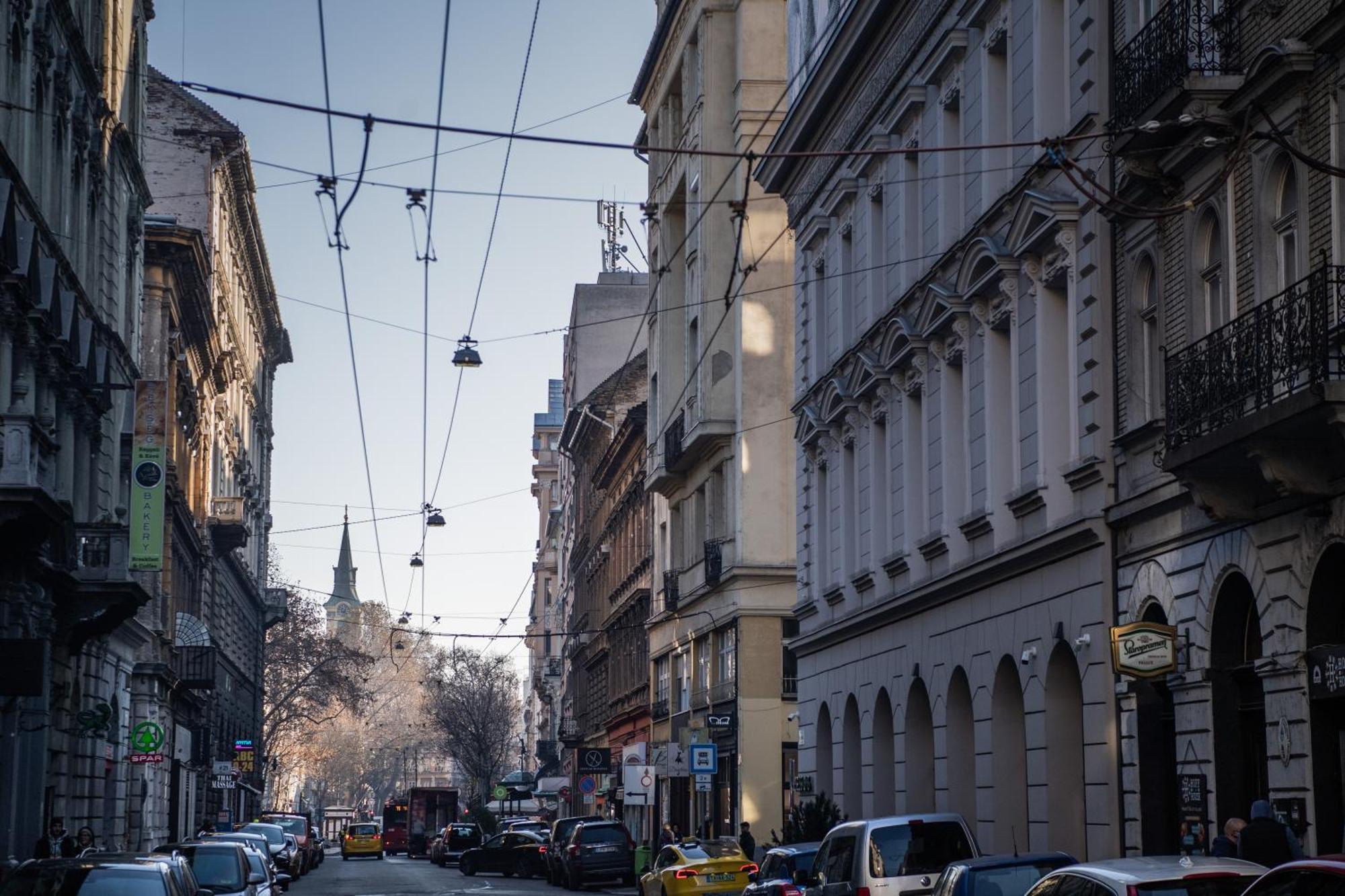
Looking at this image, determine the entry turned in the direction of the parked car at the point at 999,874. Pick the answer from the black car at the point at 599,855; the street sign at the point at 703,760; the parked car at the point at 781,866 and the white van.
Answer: the street sign

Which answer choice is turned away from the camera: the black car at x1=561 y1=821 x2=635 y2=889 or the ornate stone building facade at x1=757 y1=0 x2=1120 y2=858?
the black car

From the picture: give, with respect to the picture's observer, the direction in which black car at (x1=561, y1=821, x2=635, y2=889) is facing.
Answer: facing away from the viewer

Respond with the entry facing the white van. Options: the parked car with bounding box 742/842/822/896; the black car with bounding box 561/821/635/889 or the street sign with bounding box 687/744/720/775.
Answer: the street sign

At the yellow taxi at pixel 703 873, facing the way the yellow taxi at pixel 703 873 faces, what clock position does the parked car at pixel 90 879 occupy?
The parked car is roughly at 8 o'clock from the yellow taxi.

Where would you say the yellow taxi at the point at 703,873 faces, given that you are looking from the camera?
facing away from the viewer and to the left of the viewer
